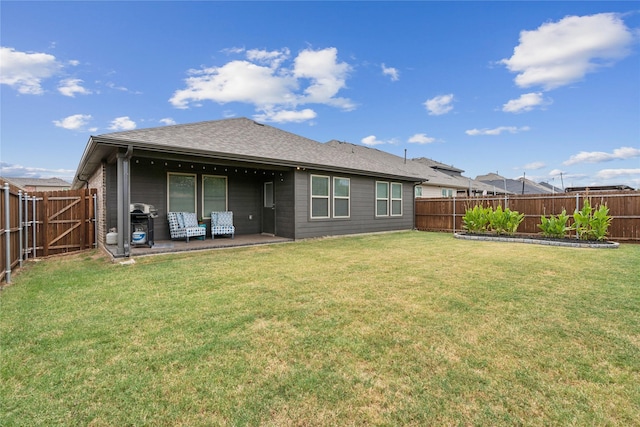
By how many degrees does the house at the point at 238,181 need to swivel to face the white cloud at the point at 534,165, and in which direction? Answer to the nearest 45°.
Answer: approximately 90° to its right

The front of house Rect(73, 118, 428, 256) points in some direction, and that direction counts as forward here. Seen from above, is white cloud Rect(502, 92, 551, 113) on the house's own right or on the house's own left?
on the house's own right

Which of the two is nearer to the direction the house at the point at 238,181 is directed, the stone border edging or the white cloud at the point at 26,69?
the white cloud

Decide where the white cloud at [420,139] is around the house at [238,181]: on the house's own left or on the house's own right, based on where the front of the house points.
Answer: on the house's own right

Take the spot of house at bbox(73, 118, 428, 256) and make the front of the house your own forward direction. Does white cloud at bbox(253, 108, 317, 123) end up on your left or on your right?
on your right

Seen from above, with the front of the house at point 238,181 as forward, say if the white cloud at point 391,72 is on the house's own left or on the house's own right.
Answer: on the house's own right

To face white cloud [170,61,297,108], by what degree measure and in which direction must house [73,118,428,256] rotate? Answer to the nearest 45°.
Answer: approximately 45° to its right

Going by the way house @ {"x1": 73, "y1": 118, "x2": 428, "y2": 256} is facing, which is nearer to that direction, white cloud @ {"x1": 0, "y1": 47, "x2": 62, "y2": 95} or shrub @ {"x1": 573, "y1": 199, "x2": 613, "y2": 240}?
the white cloud

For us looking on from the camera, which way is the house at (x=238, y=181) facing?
facing away from the viewer and to the left of the viewer

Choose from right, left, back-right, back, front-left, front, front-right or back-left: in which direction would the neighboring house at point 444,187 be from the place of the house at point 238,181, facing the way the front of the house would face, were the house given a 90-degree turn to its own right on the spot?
front

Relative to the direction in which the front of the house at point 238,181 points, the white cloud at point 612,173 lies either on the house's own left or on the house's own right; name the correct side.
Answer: on the house's own right

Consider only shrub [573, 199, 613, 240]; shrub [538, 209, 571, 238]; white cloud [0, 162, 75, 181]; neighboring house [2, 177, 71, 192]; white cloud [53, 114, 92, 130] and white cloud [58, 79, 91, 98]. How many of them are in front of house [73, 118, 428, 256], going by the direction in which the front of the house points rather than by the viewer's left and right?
4

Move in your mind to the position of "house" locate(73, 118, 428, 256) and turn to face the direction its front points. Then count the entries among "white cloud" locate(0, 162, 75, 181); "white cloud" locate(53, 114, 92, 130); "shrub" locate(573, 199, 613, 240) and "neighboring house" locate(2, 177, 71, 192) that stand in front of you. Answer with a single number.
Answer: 3
